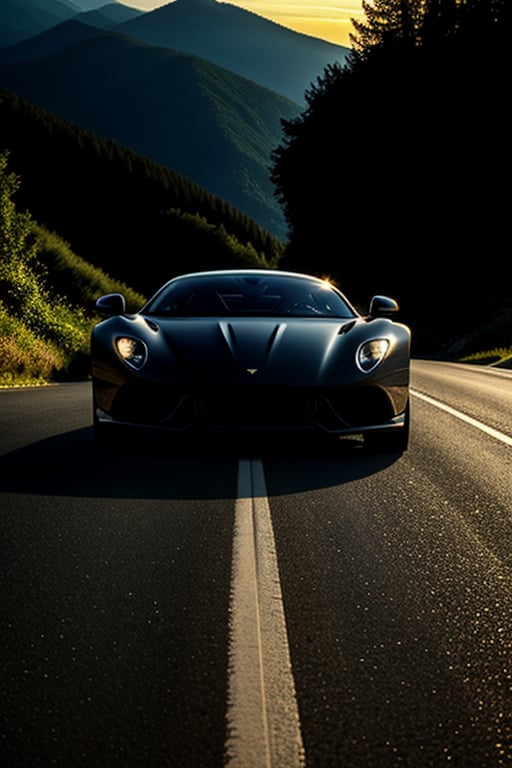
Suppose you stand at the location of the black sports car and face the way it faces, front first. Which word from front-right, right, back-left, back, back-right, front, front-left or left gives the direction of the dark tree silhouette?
back

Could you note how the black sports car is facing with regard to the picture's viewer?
facing the viewer
